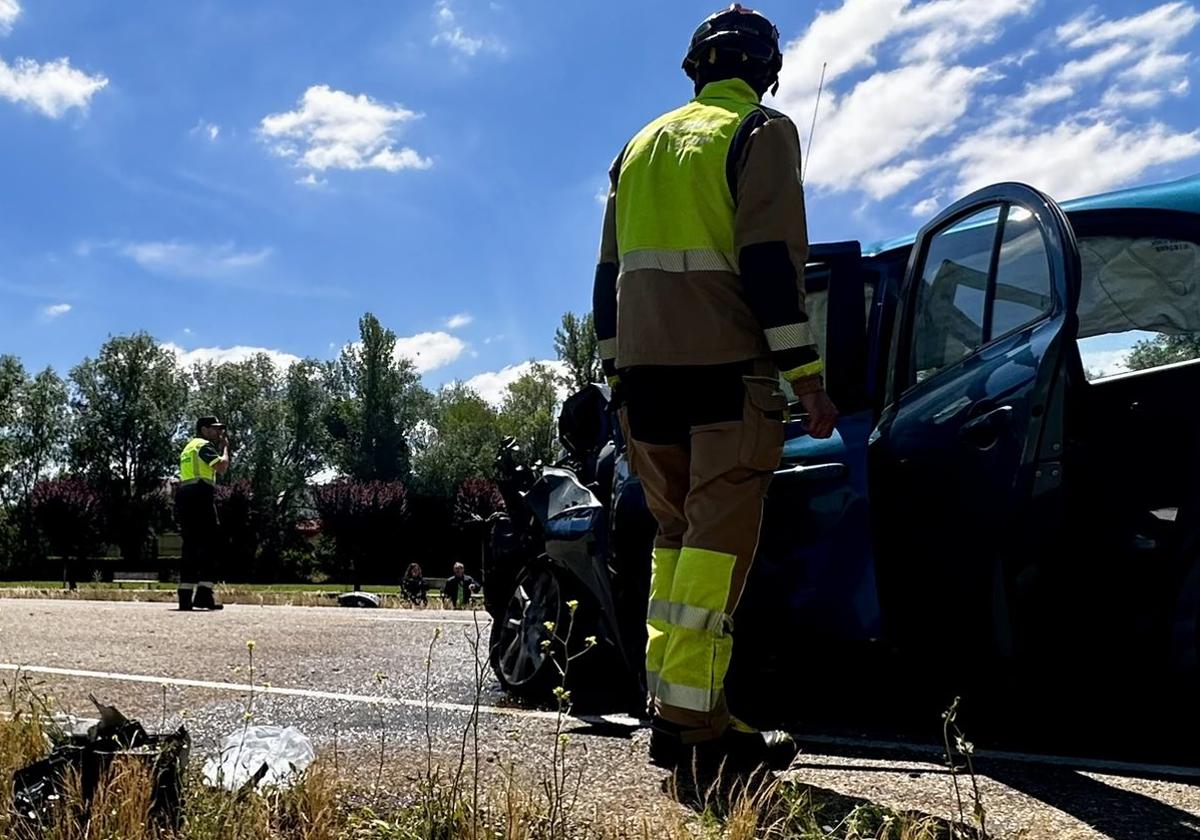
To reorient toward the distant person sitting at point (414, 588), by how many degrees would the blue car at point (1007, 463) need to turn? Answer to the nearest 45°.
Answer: approximately 45° to its right

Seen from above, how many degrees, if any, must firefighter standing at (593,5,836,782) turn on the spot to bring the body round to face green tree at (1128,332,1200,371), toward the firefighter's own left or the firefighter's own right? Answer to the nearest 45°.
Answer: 0° — they already face it

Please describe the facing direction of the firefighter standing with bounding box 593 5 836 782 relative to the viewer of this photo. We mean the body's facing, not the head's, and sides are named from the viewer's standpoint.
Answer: facing away from the viewer and to the right of the viewer

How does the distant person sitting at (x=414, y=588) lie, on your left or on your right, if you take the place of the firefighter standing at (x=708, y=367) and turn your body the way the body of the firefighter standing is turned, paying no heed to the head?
on your left

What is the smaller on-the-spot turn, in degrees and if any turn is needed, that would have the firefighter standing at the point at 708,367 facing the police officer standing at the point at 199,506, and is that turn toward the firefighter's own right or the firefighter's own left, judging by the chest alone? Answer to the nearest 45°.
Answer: approximately 90° to the firefighter's own left

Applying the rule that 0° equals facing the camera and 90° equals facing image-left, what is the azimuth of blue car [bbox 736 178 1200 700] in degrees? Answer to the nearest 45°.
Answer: approximately 90°
